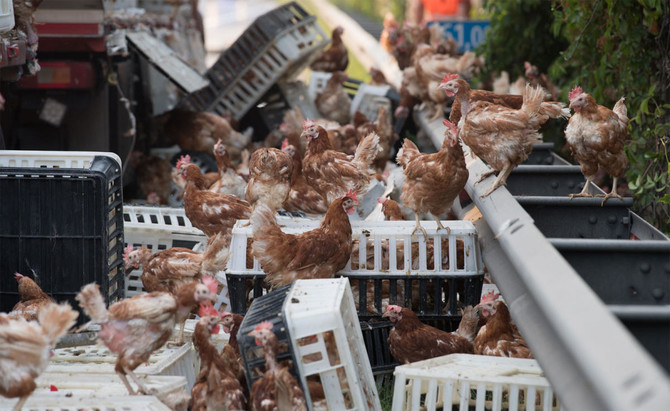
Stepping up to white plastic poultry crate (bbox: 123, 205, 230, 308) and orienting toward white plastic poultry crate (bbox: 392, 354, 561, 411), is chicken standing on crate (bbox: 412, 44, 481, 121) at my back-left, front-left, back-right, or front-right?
back-left

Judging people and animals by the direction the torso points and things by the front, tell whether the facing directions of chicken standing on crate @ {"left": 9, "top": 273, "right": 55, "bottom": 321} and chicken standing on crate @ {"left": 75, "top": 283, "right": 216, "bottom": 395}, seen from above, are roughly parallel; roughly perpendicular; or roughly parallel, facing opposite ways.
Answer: roughly parallel, facing opposite ways

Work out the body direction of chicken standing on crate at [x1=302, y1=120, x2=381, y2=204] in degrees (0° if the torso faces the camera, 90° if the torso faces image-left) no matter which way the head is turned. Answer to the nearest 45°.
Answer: approximately 90°

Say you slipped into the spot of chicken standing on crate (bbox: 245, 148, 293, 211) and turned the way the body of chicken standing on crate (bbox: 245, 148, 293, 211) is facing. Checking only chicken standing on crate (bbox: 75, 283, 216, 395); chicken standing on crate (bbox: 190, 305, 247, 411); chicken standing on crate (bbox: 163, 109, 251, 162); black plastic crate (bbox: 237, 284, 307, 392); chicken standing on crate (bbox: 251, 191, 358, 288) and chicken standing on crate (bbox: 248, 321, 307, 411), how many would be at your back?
5

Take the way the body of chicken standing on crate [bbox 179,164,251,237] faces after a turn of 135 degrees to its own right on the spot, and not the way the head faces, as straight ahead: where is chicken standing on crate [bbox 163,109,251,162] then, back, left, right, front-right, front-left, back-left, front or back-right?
front-left

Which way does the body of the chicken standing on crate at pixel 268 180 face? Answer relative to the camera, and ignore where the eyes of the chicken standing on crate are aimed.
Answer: away from the camera

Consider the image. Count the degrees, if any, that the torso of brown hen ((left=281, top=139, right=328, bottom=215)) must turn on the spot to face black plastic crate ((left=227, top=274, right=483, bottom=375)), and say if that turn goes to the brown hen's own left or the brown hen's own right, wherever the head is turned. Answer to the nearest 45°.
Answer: approximately 90° to the brown hen's own left

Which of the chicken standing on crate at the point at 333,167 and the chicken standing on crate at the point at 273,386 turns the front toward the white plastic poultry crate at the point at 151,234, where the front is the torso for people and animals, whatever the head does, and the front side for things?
the chicken standing on crate at the point at 333,167

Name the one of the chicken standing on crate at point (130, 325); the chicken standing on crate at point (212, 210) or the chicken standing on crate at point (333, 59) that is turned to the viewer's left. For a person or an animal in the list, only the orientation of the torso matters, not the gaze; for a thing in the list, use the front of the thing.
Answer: the chicken standing on crate at point (212, 210)

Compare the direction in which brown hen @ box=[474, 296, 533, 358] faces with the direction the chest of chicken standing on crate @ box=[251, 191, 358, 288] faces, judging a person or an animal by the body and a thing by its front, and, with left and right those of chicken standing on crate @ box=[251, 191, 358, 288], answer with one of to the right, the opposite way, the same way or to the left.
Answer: the opposite way

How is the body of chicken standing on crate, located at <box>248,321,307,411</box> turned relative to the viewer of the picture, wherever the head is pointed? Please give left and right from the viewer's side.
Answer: facing the viewer and to the left of the viewer

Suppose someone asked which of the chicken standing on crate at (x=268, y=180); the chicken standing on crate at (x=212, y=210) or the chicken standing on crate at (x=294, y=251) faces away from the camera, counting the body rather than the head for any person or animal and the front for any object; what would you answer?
the chicken standing on crate at (x=268, y=180)

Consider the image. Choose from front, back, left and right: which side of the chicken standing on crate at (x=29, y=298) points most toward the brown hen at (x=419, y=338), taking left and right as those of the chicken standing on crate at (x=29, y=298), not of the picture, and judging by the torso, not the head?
back

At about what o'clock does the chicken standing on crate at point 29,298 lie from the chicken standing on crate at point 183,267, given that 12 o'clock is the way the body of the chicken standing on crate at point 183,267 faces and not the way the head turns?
the chicken standing on crate at point 29,298 is roughly at 11 o'clock from the chicken standing on crate at point 183,267.

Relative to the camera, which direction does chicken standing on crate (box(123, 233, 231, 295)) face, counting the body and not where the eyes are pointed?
to the viewer's left

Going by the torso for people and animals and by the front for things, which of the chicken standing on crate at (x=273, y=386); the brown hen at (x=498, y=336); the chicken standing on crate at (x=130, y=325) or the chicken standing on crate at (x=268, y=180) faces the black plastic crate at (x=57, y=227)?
the brown hen at (x=498, y=336)

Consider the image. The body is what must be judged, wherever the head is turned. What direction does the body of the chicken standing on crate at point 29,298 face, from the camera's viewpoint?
to the viewer's left
